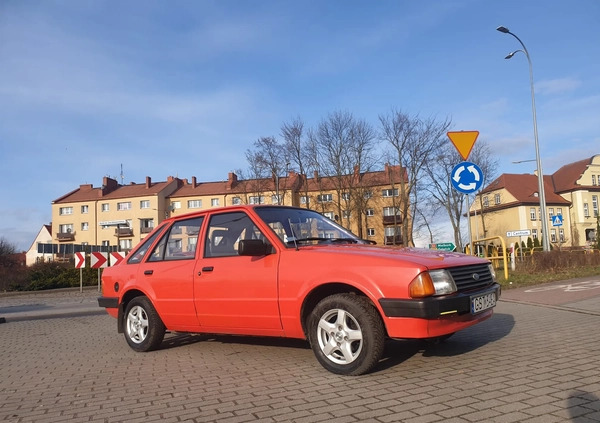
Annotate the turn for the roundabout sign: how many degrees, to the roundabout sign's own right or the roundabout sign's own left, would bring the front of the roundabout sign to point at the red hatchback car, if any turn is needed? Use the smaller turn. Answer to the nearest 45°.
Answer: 0° — it already faces it

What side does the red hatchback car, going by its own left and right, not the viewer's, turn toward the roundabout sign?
left

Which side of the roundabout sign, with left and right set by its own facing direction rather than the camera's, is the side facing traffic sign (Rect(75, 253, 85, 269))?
right

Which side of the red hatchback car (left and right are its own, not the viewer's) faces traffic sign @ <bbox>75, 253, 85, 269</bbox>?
back

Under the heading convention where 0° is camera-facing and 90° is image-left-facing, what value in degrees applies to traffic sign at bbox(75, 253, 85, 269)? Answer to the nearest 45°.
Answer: approximately 0°

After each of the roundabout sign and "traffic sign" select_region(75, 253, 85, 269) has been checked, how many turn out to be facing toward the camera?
2

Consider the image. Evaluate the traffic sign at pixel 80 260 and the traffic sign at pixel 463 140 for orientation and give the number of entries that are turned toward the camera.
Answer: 2

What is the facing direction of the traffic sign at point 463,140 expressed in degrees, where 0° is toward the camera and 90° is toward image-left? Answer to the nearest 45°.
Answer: approximately 0°

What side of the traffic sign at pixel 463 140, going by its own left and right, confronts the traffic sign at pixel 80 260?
right
